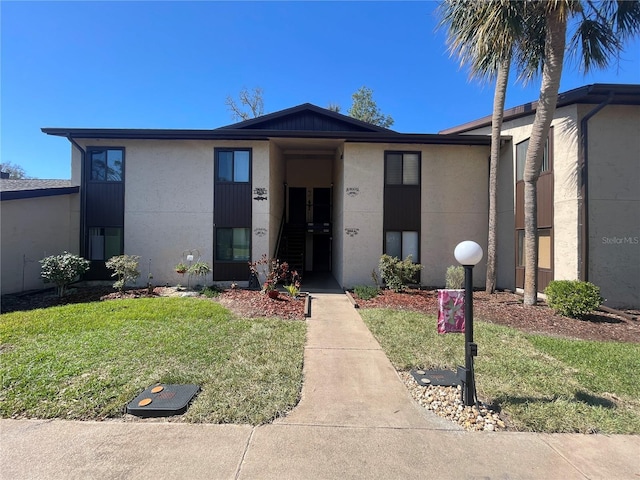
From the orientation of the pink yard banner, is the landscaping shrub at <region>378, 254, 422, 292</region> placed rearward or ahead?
rearward

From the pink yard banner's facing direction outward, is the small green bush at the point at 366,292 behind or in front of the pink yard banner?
behind

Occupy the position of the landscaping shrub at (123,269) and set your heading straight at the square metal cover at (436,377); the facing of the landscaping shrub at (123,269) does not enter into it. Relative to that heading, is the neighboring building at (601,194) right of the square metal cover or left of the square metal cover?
left

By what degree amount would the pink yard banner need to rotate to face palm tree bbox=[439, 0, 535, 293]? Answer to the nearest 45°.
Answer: approximately 180°

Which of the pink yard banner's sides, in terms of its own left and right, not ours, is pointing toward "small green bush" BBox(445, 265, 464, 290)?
back

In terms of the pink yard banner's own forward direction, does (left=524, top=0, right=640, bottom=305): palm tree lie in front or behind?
behind

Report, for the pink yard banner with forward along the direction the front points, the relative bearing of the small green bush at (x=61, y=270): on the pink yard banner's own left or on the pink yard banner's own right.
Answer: on the pink yard banner's own right

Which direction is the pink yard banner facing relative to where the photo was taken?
toward the camera

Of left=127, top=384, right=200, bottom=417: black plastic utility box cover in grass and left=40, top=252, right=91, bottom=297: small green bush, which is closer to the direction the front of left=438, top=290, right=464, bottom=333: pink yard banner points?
the black plastic utility box cover in grass

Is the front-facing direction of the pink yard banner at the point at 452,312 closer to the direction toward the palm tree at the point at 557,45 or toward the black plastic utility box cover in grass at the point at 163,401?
the black plastic utility box cover in grass
